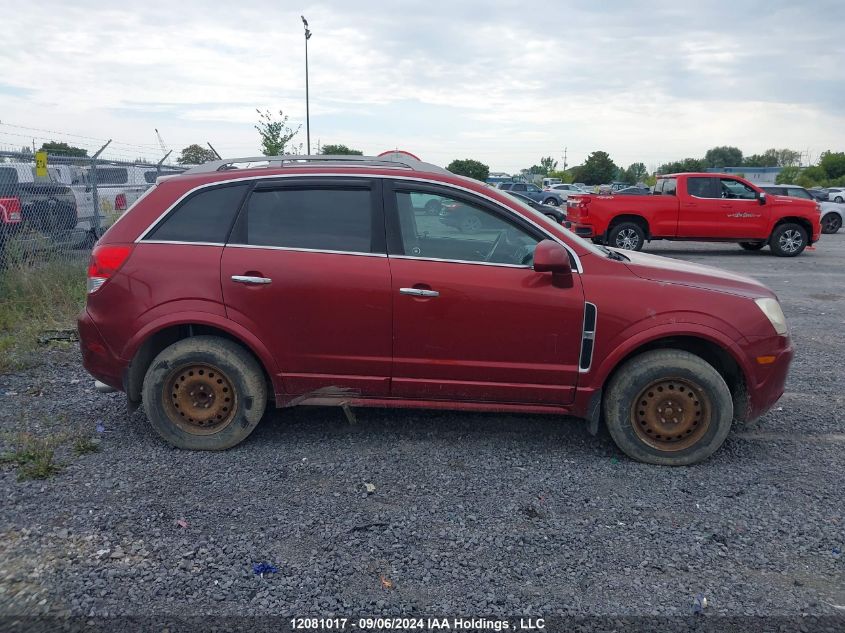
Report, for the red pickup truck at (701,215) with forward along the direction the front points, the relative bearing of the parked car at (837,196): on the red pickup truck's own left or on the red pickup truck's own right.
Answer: on the red pickup truck's own left

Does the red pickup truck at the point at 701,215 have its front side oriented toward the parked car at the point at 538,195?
no

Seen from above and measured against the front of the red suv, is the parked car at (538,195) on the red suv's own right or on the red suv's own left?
on the red suv's own left

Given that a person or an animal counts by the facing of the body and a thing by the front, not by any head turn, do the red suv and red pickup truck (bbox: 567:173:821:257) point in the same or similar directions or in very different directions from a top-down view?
same or similar directions

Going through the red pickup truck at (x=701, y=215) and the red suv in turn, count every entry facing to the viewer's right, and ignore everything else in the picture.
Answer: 2

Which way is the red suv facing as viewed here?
to the viewer's right

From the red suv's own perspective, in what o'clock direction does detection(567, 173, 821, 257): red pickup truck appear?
The red pickup truck is roughly at 10 o'clock from the red suv.

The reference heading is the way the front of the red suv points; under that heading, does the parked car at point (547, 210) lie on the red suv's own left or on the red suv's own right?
on the red suv's own left

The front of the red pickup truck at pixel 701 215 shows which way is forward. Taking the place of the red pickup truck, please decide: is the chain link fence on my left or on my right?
on my right

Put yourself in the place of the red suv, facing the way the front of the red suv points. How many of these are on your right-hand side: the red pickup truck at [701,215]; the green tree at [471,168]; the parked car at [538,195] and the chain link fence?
0

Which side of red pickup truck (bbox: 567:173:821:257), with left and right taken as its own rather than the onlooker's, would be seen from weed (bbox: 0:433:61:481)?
right

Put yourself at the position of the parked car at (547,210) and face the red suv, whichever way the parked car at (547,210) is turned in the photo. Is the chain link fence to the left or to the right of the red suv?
right

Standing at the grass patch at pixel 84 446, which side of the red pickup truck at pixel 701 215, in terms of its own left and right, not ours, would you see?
right

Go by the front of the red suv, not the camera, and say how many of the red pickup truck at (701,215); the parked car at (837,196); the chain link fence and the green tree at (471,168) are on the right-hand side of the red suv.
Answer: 0

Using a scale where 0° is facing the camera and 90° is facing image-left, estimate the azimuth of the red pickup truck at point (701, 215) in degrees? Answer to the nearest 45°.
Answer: approximately 270°

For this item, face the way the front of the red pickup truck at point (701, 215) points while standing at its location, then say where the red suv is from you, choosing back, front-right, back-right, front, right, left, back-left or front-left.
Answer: right

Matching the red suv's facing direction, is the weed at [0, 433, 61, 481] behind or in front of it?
behind
